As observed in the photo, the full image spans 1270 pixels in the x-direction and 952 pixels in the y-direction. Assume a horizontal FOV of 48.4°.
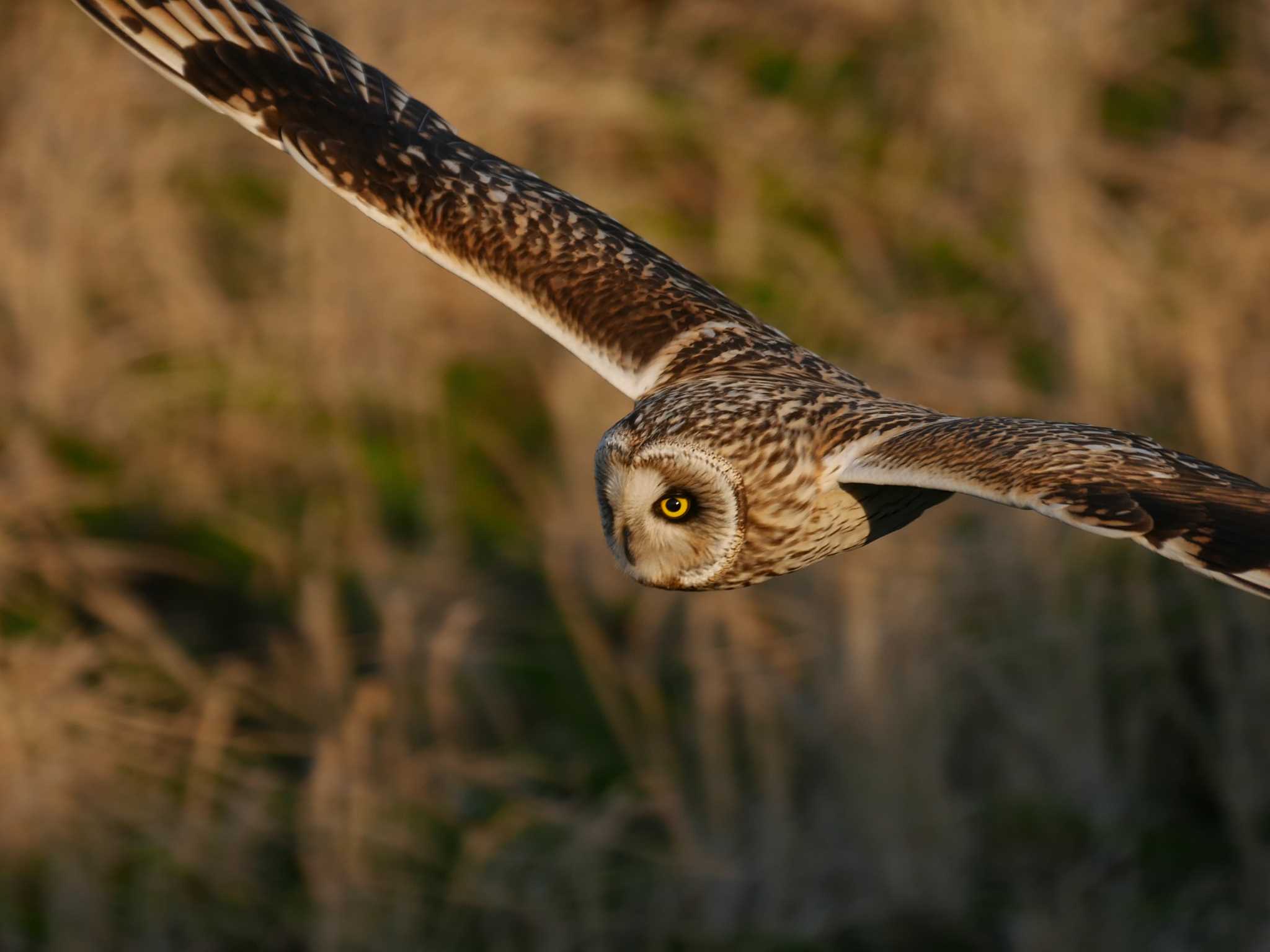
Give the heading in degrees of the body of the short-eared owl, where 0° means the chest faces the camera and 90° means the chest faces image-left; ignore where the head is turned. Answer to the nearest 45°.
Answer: approximately 45°
